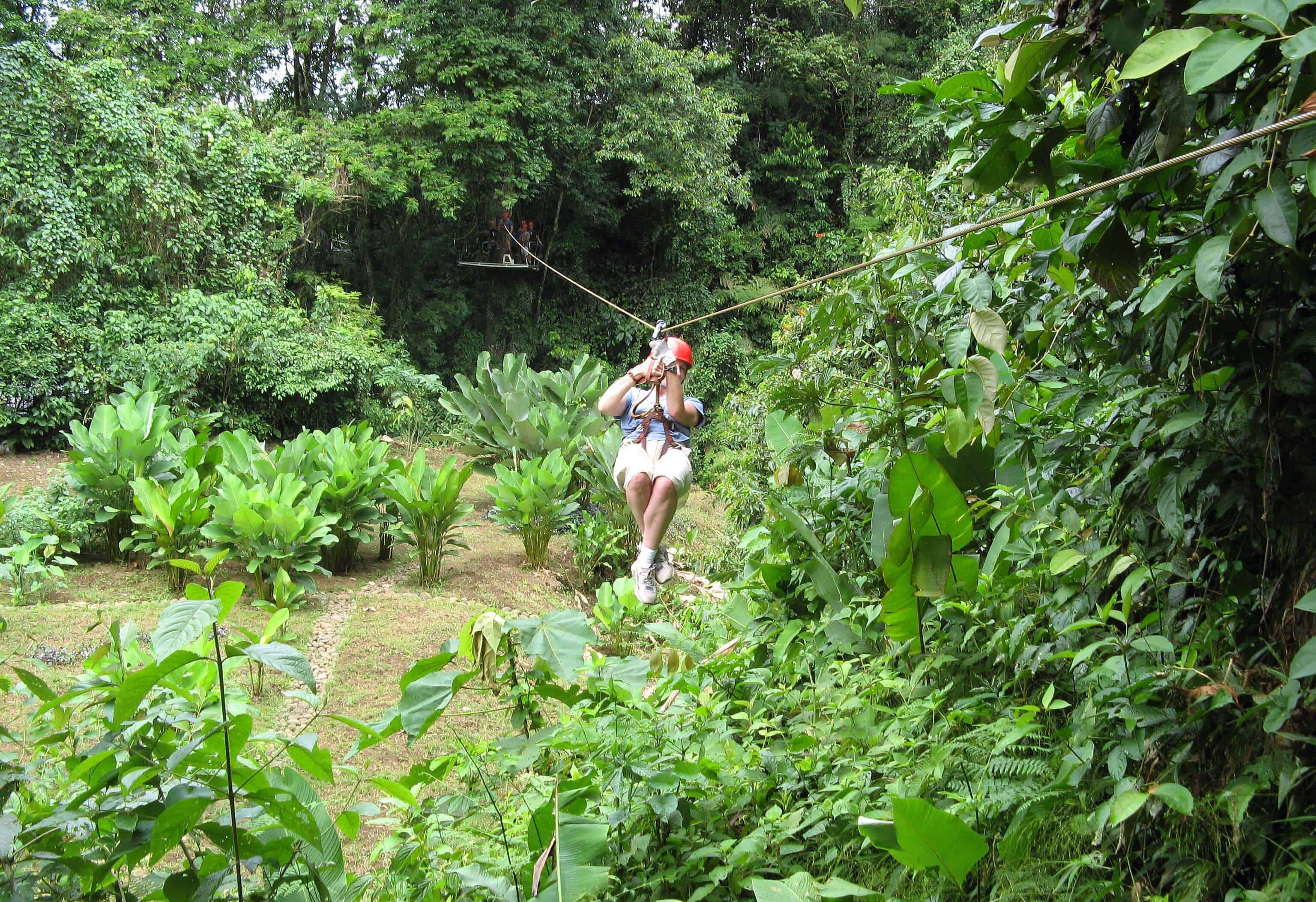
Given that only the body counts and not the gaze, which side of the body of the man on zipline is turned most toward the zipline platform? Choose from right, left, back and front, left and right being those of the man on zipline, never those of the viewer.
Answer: back

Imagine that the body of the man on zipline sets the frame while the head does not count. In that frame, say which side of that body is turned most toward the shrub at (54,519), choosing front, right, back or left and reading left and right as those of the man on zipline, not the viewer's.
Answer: right

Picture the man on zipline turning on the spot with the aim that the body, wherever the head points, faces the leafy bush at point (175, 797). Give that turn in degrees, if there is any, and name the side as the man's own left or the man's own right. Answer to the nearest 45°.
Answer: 0° — they already face it

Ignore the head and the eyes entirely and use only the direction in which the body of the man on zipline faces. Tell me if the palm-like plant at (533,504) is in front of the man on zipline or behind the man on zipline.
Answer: behind

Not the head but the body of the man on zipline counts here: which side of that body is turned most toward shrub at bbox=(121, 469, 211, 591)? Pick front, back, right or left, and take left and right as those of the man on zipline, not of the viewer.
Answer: right

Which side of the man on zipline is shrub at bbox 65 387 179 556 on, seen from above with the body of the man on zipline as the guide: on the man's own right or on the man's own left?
on the man's own right

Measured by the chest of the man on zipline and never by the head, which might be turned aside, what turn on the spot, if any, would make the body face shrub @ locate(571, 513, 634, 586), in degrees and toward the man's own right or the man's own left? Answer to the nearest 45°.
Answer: approximately 180°

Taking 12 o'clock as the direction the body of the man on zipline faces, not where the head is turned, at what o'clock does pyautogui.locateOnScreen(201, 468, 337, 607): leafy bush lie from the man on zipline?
The leafy bush is roughly at 3 o'clock from the man on zipline.

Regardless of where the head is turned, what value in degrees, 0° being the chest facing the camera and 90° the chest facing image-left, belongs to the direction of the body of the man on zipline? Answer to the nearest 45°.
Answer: approximately 0°

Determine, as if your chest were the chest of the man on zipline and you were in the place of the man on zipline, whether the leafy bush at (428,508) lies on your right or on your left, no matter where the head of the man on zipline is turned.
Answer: on your right

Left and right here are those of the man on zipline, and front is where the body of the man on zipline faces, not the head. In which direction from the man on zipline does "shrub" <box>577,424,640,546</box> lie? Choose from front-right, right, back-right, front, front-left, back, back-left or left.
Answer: back

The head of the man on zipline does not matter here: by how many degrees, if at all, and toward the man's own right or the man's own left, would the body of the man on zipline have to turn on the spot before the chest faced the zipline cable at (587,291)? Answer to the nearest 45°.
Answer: approximately 180°
